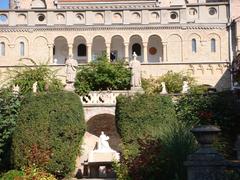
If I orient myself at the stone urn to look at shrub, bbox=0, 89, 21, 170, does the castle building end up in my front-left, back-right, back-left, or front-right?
front-right

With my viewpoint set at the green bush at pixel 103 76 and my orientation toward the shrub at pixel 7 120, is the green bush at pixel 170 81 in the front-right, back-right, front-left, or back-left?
back-left

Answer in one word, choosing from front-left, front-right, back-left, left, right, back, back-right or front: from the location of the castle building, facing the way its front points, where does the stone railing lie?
front

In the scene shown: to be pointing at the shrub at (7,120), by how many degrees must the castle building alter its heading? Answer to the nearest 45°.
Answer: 0° — it already faces it

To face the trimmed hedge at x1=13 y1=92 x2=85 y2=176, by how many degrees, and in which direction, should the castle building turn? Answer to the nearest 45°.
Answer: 0° — it already faces it

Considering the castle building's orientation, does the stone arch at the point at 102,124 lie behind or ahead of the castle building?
ahead

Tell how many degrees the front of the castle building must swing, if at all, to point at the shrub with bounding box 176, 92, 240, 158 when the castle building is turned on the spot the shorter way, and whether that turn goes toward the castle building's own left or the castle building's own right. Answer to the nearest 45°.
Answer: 0° — it already faces it

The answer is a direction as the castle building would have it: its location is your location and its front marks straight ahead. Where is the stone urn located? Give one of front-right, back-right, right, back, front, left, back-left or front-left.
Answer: front

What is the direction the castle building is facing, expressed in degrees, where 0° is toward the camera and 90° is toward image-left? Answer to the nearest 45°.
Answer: approximately 0°

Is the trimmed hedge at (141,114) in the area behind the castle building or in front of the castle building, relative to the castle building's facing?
in front

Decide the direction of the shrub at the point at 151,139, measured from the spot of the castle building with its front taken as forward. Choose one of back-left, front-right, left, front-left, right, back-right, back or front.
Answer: front

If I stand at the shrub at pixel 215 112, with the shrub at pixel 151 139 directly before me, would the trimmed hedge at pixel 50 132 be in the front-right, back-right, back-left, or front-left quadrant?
front-right

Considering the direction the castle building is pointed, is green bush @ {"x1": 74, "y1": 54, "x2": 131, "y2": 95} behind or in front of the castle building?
in front

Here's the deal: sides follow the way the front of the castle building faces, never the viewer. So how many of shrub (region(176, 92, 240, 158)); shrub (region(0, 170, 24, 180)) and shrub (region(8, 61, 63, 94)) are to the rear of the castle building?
0
